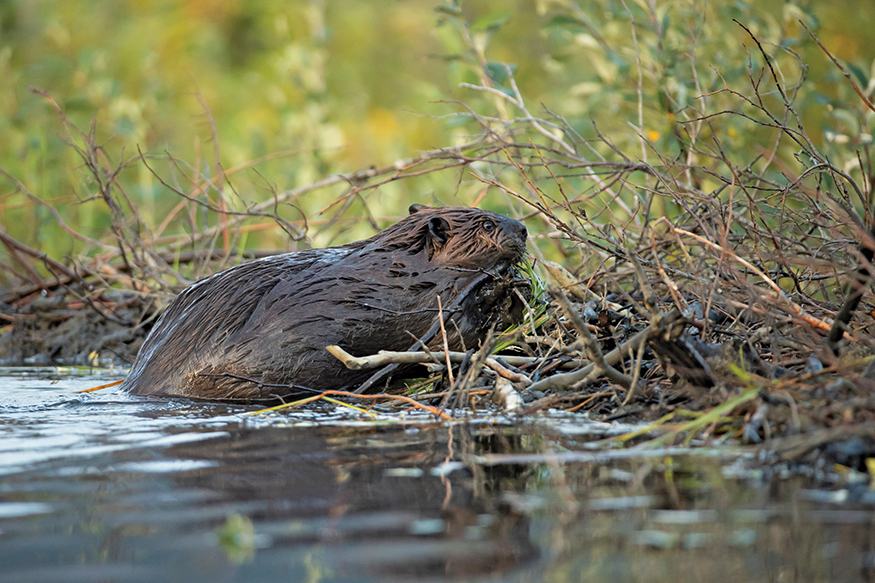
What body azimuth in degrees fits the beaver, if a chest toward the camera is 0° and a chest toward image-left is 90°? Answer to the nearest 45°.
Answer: approximately 270°
